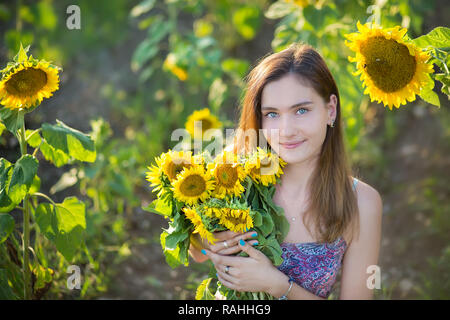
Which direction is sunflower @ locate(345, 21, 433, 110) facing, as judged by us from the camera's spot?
facing the viewer

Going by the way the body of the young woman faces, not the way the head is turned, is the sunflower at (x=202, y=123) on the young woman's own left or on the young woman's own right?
on the young woman's own right

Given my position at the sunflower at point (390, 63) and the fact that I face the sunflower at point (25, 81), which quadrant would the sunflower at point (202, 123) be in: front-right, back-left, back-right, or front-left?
front-right

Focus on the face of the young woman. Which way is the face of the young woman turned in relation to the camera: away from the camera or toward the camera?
toward the camera

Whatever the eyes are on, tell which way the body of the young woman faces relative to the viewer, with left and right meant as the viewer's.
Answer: facing the viewer and to the left of the viewer

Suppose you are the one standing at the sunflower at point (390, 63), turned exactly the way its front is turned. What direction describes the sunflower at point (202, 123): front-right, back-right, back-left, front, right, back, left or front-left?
back-right

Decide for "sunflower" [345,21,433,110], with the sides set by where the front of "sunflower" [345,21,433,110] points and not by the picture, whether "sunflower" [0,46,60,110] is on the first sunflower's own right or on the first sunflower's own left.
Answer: on the first sunflower's own right
